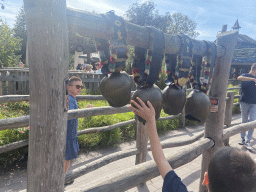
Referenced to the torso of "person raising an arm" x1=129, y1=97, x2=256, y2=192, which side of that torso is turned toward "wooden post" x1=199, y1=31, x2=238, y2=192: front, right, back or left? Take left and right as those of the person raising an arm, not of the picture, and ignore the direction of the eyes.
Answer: front

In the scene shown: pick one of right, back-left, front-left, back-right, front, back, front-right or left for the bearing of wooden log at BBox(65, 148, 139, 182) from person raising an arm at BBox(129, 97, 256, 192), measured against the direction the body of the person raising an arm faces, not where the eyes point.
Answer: front-left

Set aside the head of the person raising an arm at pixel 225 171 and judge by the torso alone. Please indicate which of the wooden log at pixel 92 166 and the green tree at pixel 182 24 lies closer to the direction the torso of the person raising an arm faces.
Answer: the green tree

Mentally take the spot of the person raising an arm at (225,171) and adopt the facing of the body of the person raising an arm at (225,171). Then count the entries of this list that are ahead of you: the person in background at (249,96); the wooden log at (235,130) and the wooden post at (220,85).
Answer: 3

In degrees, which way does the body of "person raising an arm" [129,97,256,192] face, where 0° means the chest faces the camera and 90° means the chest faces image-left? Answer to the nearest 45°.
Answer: approximately 180°

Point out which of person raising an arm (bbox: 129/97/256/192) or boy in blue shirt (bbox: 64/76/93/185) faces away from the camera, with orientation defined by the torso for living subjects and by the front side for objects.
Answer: the person raising an arm

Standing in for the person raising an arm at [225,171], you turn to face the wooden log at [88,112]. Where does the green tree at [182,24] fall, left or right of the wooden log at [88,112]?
right
